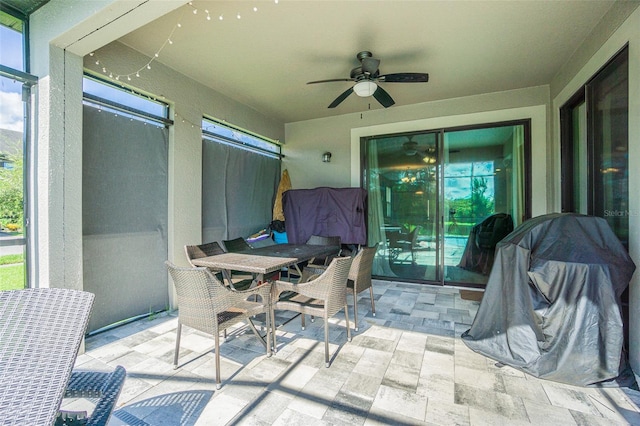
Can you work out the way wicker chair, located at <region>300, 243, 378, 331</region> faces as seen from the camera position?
facing away from the viewer and to the left of the viewer

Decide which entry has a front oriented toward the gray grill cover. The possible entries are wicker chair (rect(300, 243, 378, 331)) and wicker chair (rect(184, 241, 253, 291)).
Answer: wicker chair (rect(184, 241, 253, 291))

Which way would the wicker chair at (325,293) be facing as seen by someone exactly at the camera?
facing away from the viewer and to the left of the viewer

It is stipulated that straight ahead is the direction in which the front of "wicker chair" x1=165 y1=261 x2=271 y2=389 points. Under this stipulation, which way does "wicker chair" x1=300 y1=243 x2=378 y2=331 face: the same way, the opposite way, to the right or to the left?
to the left

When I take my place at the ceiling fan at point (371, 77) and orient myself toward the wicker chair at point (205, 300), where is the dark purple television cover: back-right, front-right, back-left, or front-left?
back-right

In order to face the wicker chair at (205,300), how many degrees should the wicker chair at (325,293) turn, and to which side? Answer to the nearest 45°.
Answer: approximately 90° to its left
